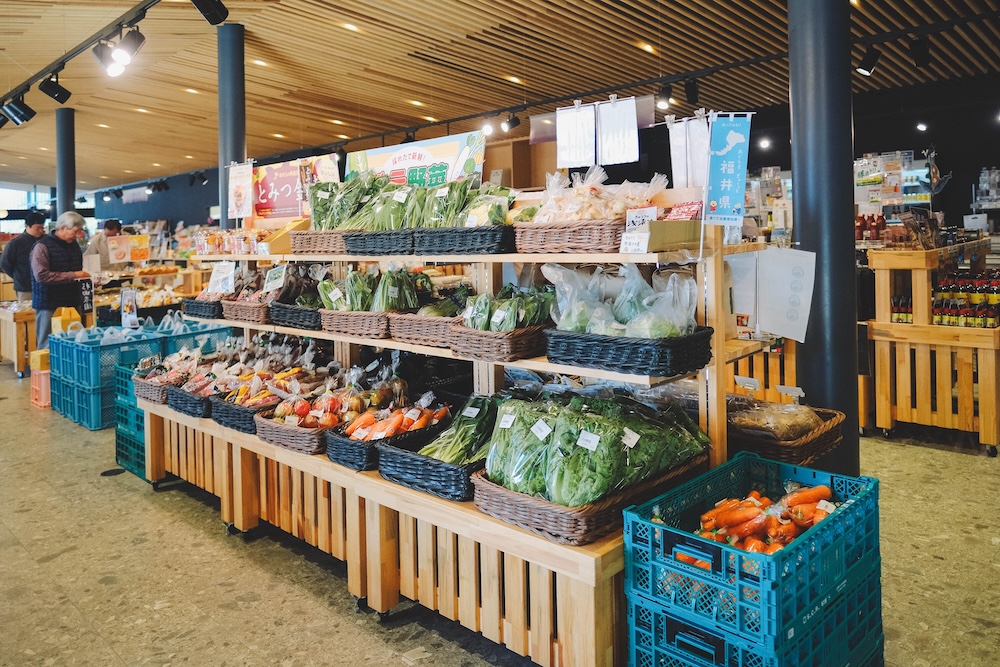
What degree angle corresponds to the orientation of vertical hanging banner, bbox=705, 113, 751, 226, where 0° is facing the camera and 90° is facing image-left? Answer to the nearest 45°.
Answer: approximately 0°

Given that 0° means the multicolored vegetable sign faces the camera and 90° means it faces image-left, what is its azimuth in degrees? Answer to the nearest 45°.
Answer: approximately 45°

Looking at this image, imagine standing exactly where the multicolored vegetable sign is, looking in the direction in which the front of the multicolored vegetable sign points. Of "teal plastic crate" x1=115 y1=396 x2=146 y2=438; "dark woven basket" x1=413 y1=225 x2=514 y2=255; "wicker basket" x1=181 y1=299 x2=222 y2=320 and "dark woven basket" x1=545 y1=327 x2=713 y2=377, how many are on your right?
2

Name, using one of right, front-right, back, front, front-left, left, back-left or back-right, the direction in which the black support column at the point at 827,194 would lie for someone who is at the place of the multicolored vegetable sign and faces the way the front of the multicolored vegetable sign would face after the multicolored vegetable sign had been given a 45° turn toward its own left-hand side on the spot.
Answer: left

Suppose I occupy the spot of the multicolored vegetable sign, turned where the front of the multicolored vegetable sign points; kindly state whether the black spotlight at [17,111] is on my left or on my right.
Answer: on my right

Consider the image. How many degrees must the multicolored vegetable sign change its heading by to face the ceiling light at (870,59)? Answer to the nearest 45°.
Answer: approximately 180°

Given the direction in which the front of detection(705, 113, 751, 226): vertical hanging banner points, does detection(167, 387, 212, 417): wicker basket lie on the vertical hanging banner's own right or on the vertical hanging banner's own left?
on the vertical hanging banner's own right

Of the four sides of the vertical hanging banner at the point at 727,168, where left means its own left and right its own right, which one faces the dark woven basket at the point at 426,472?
right
